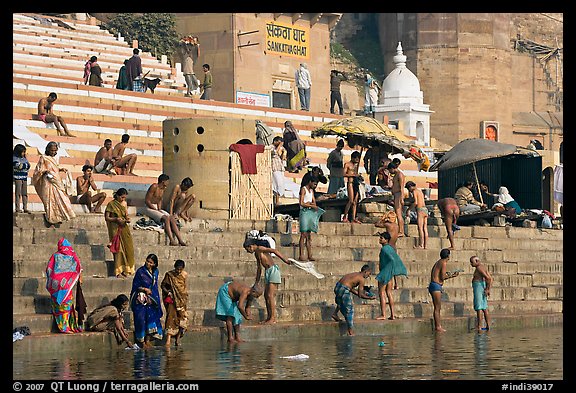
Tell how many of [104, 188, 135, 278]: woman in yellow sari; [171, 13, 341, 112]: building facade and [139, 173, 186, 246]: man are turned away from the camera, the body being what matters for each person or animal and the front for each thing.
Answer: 0

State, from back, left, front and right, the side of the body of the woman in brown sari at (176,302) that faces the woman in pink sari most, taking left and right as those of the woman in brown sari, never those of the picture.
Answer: right

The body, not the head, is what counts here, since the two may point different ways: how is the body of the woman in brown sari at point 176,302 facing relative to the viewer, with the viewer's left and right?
facing the viewer

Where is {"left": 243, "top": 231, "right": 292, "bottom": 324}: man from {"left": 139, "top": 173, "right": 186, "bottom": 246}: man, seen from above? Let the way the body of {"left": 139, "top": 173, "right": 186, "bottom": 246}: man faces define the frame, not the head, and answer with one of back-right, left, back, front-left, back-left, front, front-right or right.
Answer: front

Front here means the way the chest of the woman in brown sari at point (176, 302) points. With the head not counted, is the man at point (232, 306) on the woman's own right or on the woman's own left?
on the woman's own left

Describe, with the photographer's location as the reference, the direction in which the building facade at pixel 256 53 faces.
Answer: facing the viewer and to the right of the viewer

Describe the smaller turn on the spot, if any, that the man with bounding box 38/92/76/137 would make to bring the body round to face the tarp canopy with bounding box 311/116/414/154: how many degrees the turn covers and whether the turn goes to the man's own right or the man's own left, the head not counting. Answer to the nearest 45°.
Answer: approximately 45° to the man's own left

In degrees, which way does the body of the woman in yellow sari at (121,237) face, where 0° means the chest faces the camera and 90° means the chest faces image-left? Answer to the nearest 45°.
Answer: approximately 315°
